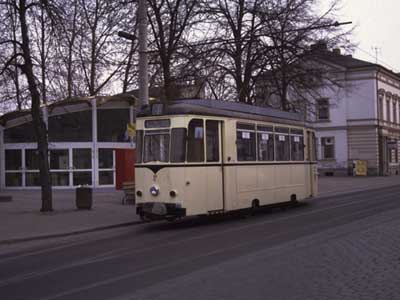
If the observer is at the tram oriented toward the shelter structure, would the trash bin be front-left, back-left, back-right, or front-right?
front-left

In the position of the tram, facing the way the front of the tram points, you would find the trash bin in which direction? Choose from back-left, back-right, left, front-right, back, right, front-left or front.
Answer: right

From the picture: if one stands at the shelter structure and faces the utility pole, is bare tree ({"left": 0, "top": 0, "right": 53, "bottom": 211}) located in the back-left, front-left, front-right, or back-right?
front-right

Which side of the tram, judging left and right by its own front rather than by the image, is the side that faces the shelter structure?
right

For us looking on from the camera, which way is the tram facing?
facing the viewer and to the left of the viewer

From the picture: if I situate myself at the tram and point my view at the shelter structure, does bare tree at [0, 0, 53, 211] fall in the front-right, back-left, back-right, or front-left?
front-left

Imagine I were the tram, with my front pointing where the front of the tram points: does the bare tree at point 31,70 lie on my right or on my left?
on my right
